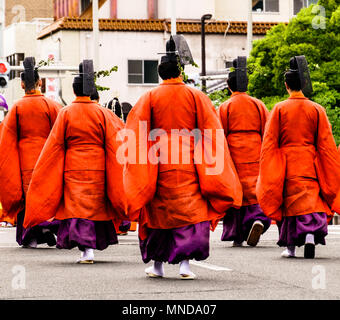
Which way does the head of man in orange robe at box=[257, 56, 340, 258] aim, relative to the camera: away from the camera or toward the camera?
away from the camera

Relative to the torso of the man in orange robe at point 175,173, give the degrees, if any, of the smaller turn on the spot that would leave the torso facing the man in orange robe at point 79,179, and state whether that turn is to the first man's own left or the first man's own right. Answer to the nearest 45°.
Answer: approximately 45° to the first man's own left

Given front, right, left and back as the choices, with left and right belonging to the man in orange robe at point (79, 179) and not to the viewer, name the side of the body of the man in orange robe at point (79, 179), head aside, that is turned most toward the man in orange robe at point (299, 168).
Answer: right

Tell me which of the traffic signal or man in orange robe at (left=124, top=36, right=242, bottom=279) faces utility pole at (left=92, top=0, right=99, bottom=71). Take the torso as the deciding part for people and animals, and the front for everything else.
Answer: the man in orange robe

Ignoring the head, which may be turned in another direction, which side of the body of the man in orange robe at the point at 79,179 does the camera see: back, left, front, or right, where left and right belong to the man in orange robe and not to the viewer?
back

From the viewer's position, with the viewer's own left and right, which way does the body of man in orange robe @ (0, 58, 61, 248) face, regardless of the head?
facing away from the viewer

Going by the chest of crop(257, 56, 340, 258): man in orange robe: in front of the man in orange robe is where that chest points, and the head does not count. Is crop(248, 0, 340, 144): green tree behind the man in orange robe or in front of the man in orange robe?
in front

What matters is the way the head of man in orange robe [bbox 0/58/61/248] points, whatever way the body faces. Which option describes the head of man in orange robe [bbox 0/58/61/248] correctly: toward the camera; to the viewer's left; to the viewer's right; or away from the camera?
away from the camera

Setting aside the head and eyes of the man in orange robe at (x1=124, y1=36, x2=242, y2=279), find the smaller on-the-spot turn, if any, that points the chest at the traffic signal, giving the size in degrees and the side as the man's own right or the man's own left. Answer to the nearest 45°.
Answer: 0° — they already face it

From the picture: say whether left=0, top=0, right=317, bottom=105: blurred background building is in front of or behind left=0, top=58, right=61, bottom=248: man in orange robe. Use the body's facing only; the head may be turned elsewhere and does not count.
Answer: in front

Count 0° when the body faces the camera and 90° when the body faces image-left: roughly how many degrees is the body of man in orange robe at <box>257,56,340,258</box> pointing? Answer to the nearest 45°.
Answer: approximately 180°

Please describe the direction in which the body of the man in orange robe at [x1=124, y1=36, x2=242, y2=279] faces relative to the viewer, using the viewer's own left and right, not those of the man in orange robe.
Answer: facing away from the viewer

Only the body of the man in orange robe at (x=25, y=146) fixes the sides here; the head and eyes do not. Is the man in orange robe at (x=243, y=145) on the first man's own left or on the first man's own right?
on the first man's own right
